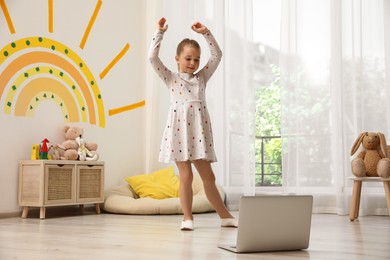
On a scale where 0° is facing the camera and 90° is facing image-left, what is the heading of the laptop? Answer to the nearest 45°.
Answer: approximately 135°

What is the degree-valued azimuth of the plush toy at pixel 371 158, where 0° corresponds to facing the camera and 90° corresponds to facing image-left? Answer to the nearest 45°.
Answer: approximately 0°

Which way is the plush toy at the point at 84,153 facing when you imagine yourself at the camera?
facing the viewer and to the right of the viewer

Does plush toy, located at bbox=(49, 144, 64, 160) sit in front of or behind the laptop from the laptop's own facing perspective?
in front

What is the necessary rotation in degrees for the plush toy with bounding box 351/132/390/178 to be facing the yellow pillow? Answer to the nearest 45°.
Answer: approximately 90° to its right

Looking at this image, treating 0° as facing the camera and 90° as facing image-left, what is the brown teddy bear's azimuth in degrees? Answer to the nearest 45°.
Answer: approximately 315°

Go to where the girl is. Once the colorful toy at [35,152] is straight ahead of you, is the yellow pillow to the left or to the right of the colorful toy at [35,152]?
right

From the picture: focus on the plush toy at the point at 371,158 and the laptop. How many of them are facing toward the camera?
1

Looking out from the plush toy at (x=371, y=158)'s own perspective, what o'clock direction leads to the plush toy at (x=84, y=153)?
the plush toy at (x=84, y=153) is roughly at 3 o'clock from the plush toy at (x=371, y=158).

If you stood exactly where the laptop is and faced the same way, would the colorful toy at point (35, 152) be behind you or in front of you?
in front

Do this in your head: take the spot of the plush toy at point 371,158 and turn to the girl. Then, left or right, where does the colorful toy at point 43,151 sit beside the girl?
right
